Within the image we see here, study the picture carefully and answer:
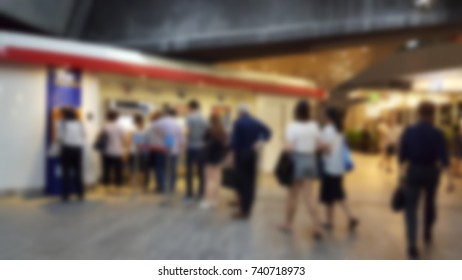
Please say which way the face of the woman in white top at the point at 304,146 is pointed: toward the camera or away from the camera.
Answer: away from the camera

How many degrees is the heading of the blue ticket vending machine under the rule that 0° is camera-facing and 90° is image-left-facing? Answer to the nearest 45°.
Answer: approximately 0°

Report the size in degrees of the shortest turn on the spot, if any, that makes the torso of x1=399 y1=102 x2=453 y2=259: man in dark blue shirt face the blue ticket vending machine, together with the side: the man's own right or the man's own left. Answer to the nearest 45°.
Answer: approximately 90° to the man's own left

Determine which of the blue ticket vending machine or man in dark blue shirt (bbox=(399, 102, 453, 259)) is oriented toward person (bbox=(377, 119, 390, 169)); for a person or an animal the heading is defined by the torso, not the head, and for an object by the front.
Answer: the man in dark blue shirt

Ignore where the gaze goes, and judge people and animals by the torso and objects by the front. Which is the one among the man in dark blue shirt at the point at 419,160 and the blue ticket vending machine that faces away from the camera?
the man in dark blue shirt

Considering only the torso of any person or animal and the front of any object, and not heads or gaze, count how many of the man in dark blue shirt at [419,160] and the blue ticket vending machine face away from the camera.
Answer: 1

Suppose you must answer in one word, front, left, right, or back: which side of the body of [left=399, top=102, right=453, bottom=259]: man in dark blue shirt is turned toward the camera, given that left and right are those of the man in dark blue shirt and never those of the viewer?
back

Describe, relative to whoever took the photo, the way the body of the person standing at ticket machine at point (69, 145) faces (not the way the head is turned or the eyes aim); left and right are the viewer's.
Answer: facing away from the viewer

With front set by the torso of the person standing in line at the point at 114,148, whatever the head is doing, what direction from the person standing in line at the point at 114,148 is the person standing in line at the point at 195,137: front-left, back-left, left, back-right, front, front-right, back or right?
back-right

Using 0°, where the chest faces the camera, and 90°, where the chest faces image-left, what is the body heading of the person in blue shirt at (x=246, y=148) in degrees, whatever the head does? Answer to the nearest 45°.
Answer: approximately 135°

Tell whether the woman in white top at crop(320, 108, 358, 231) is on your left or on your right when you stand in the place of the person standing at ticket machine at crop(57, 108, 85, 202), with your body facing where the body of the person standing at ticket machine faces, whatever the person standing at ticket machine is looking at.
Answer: on your right

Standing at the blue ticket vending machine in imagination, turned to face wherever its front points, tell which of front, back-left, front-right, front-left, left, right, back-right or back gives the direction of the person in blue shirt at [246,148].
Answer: front-left

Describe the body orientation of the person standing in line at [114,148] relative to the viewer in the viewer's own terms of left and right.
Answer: facing away from the viewer

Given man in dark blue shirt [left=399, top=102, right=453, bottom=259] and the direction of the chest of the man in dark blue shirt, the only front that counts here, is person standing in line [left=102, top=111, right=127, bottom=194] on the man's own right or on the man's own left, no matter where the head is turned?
on the man's own left

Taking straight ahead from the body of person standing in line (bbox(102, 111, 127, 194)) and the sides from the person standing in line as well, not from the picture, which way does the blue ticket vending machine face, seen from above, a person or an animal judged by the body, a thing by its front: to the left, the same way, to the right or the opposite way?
the opposite way
